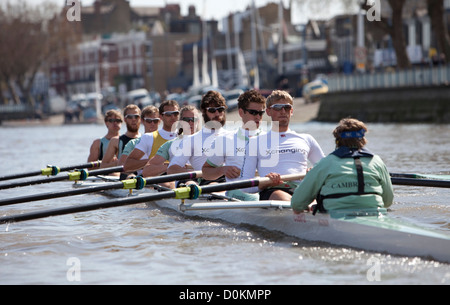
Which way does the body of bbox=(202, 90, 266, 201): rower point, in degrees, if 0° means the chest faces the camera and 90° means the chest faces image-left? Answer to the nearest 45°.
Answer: approximately 315°

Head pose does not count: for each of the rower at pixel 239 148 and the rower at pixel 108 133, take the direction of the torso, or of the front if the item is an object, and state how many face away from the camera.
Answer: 0

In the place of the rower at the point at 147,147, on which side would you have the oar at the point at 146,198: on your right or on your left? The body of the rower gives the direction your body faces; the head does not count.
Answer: on your right

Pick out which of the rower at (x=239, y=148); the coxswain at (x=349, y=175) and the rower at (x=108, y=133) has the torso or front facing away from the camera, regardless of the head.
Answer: the coxswain at (x=349, y=175)

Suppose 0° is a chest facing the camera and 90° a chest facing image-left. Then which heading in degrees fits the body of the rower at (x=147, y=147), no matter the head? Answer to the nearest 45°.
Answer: approximately 315°

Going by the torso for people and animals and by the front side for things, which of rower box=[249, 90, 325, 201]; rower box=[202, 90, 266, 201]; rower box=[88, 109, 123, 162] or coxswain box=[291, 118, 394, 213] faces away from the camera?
coxswain box=[291, 118, 394, 213]

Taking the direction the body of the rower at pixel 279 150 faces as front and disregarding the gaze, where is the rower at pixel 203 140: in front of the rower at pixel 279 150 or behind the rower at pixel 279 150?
behind

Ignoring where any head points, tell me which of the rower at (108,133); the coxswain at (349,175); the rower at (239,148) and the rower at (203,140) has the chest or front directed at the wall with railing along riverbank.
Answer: the coxswain at (349,175)

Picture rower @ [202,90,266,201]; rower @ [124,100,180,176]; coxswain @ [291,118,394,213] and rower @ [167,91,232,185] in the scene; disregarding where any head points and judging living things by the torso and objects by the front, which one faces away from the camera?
coxswain @ [291,118,394,213]

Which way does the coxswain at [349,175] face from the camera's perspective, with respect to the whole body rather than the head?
away from the camera

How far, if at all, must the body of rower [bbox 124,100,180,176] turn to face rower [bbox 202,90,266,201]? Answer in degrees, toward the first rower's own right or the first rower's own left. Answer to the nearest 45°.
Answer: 0° — they already face them

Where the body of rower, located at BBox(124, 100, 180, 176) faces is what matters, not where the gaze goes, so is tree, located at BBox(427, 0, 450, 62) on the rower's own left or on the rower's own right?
on the rower's own left
